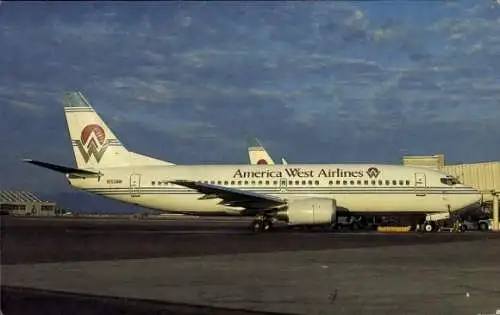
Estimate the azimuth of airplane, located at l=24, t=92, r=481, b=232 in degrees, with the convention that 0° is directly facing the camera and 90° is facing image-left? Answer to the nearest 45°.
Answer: approximately 270°
